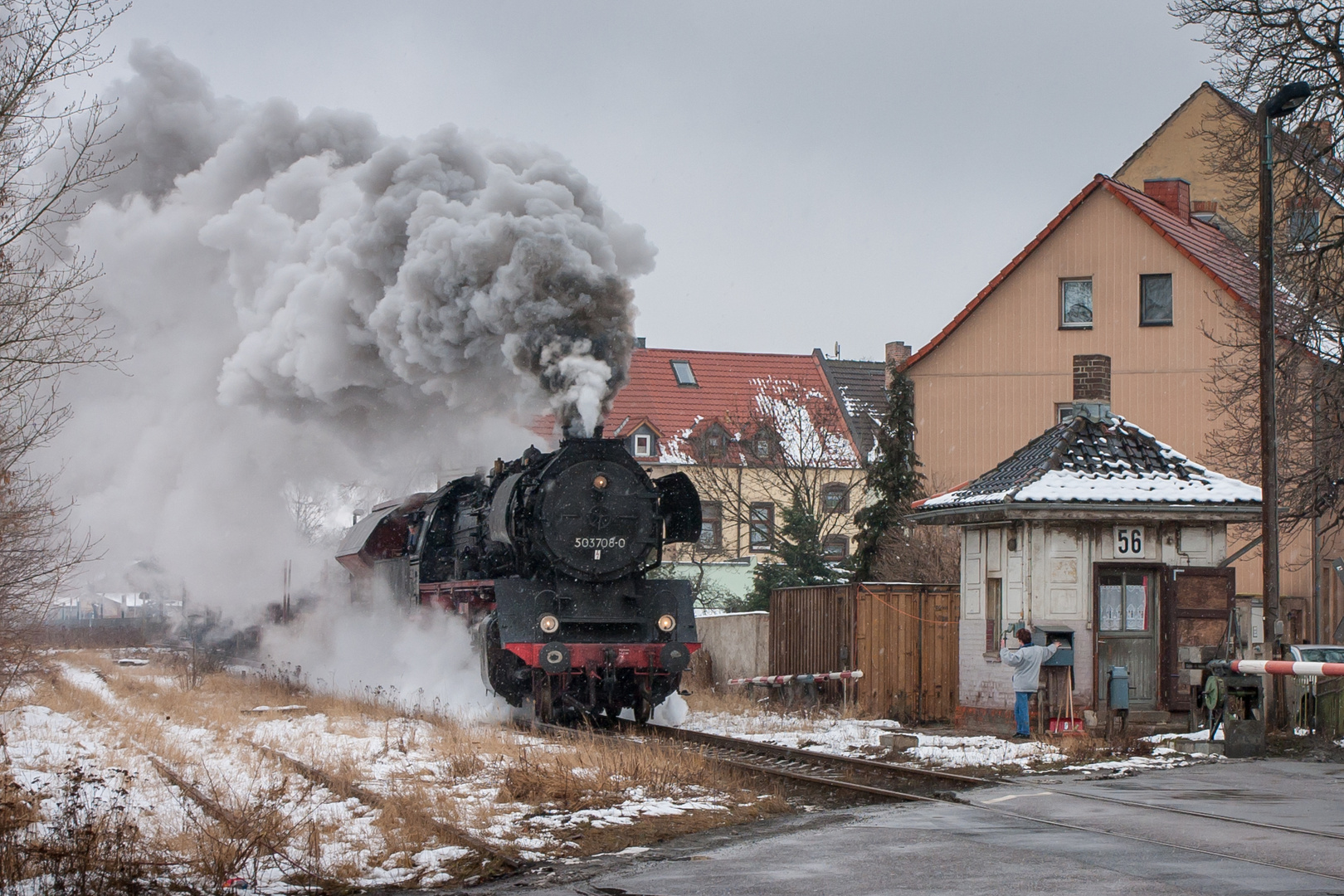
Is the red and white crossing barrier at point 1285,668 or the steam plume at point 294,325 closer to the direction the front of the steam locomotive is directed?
the red and white crossing barrier

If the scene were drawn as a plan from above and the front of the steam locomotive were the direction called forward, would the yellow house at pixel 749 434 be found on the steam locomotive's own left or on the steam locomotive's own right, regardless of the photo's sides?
on the steam locomotive's own left

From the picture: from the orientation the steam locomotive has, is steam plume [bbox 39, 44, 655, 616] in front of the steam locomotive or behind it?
behind

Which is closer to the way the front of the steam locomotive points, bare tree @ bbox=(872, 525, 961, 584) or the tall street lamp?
the tall street lamp

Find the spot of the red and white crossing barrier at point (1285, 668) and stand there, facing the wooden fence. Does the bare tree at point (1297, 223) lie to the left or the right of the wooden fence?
right

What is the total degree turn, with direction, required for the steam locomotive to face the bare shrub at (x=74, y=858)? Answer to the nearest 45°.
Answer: approximately 45° to its right

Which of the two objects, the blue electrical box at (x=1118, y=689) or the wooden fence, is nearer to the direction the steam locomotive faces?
the blue electrical box

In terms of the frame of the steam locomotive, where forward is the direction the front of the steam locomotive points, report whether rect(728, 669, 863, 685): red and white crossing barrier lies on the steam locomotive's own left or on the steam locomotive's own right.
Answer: on the steam locomotive's own left

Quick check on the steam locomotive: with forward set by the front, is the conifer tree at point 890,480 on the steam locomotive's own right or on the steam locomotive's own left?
on the steam locomotive's own left

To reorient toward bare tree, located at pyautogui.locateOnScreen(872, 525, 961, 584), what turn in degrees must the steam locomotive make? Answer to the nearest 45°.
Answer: approximately 90° to its left

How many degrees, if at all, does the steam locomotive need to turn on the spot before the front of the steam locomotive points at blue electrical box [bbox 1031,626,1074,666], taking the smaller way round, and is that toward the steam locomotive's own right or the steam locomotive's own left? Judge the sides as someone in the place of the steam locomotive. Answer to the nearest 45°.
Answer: approximately 45° to the steam locomotive's own left

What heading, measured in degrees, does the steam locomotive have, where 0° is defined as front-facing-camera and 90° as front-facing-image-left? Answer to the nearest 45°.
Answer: approximately 315°
